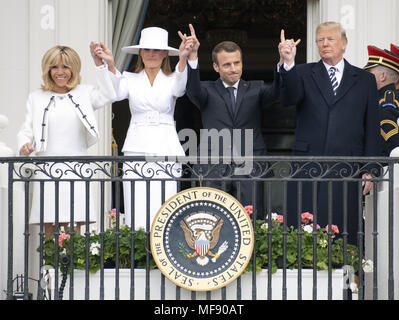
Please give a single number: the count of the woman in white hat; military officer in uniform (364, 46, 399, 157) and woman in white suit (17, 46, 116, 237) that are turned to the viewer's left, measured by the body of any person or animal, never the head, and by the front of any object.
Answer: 1

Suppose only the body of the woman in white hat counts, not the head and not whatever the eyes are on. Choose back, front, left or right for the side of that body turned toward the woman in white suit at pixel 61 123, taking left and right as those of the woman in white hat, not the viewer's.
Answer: right

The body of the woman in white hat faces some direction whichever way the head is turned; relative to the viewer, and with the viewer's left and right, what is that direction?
facing the viewer

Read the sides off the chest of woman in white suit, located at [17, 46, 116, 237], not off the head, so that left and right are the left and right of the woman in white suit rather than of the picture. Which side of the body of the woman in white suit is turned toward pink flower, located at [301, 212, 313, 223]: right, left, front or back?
left

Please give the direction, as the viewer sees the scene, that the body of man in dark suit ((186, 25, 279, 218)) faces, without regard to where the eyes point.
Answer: toward the camera

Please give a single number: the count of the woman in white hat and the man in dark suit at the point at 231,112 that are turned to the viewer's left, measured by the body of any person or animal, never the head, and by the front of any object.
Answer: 0

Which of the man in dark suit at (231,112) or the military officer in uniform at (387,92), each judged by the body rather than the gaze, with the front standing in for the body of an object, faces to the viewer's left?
the military officer in uniform

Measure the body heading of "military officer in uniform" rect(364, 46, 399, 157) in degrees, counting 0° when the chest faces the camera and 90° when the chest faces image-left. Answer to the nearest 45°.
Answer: approximately 90°

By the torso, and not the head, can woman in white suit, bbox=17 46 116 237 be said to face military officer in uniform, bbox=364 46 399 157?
no

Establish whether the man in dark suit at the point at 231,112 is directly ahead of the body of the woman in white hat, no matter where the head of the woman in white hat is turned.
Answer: no

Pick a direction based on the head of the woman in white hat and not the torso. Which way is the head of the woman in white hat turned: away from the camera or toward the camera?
toward the camera

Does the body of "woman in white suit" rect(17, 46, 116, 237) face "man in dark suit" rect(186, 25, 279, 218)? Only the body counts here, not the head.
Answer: no

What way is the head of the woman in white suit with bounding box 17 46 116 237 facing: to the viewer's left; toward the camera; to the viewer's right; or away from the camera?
toward the camera

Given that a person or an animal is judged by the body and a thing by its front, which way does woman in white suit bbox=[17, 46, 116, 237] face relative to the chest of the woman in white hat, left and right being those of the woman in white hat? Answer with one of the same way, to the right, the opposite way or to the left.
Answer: the same way
